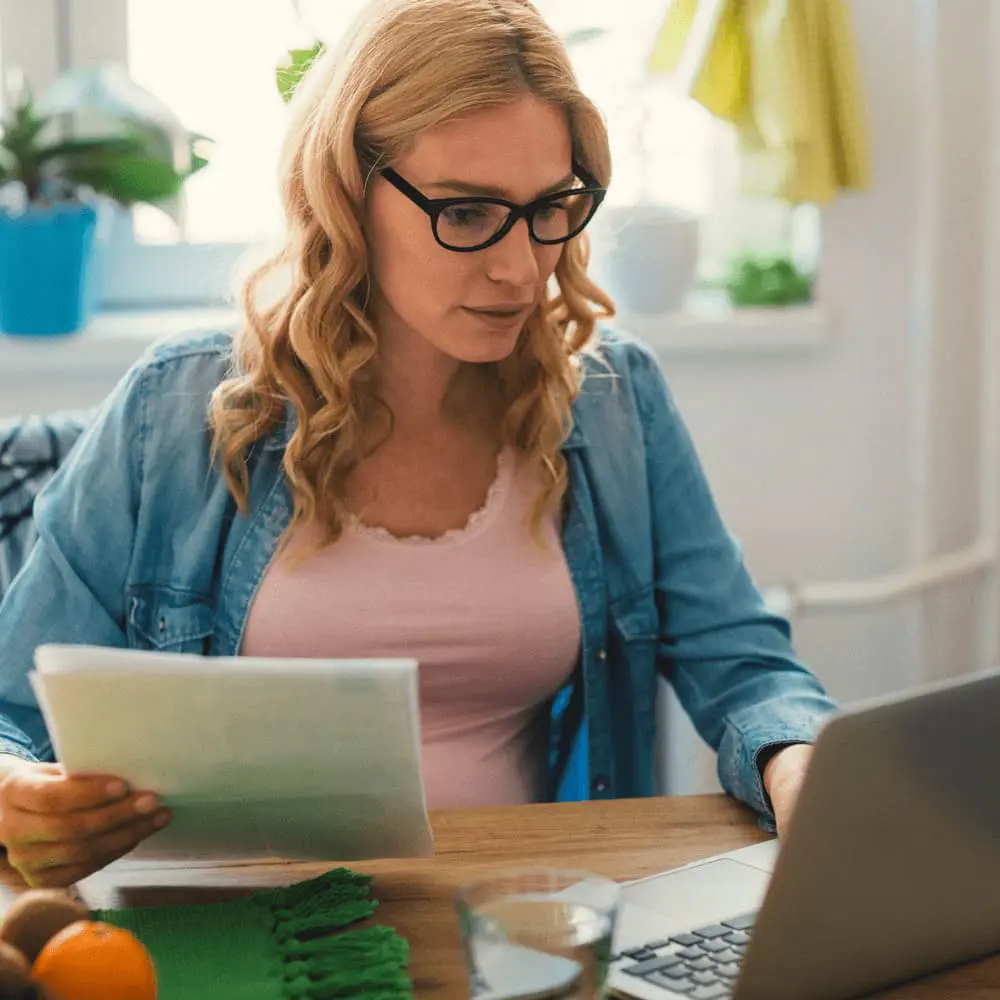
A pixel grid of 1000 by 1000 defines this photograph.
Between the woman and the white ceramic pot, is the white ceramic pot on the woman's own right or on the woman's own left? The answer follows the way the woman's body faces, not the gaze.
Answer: on the woman's own left

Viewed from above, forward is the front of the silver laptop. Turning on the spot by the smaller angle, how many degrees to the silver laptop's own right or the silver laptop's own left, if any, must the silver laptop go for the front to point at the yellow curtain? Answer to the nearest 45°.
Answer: approximately 45° to the silver laptop's own right

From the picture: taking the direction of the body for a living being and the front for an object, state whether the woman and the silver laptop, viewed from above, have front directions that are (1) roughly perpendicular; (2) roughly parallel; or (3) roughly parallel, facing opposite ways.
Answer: roughly parallel, facing opposite ways

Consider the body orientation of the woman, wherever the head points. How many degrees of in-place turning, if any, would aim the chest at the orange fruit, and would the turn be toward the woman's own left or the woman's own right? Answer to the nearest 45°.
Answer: approximately 45° to the woman's own right

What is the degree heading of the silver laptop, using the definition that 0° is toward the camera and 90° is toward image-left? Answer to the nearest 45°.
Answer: approximately 135°

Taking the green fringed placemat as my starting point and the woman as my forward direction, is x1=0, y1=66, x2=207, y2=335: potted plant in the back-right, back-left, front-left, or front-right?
front-left

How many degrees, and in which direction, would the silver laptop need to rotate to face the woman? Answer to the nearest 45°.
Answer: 0° — it already faces them

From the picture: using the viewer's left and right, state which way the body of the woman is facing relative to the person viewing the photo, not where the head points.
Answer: facing the viewer and to the right of the viewer

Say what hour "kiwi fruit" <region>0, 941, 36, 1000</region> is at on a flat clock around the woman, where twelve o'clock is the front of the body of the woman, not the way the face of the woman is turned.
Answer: The kiwi fruit is roughly at 2 o'clock from the woman.

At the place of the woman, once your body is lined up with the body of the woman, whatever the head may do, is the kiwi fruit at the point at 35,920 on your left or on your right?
on your right

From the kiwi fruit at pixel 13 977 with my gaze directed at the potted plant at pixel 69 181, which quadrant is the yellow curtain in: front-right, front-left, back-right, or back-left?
front-right

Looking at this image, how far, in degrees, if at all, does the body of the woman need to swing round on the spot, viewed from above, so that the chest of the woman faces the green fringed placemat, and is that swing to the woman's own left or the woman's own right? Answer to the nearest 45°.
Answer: approximately 45° to the woman's own right

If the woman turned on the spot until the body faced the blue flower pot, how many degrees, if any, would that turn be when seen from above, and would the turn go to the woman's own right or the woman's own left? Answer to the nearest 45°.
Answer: approximately 180°

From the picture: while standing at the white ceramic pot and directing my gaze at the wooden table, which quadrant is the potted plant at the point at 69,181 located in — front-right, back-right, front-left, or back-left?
front-right

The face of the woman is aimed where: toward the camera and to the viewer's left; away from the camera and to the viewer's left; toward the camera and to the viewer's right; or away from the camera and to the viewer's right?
toward the camera and to the viewer's right
